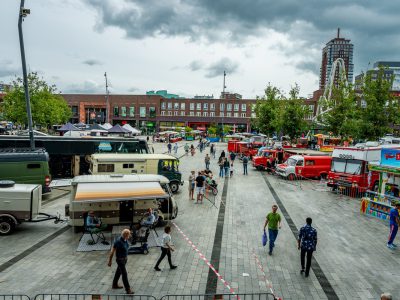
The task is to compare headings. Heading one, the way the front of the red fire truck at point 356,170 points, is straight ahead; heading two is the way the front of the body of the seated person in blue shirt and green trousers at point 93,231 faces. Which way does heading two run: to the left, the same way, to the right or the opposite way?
the opposite way

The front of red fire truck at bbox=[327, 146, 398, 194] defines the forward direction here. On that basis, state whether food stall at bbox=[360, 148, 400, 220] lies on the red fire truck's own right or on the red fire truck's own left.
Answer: on the red fire truck's own left

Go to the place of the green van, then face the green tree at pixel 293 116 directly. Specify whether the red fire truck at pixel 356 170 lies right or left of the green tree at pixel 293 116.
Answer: right

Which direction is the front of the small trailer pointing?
to the viewer's right

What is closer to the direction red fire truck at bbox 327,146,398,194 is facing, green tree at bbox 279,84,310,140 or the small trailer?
the small trailer

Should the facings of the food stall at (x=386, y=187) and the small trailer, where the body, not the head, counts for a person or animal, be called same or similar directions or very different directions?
very different directions

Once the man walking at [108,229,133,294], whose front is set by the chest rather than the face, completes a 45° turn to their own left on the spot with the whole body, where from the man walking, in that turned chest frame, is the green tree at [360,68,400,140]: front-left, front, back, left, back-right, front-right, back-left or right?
front-left

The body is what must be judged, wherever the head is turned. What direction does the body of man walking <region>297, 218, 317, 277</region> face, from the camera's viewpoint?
away from the camera

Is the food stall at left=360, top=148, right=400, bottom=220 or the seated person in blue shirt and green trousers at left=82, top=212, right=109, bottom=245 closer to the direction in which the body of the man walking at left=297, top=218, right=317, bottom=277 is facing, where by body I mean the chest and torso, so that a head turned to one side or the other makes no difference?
the food stall

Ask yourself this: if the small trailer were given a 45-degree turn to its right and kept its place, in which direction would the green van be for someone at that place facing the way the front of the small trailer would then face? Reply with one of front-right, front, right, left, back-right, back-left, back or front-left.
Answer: back-left

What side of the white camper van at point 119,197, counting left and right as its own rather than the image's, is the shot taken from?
right
